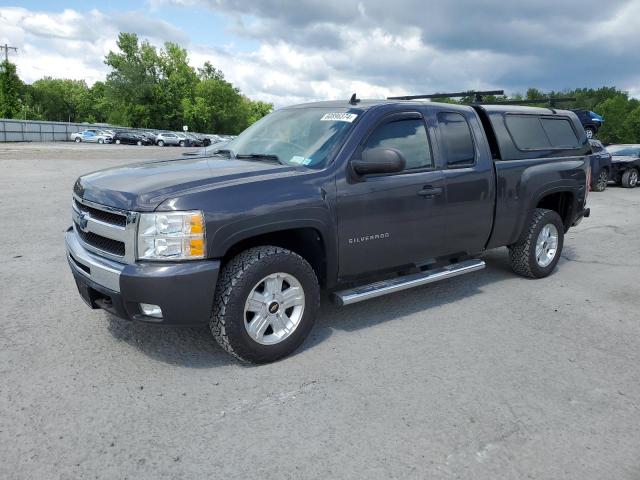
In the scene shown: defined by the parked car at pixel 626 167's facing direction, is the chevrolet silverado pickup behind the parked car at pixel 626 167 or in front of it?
in front

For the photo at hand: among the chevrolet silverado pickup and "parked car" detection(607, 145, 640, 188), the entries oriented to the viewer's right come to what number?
0

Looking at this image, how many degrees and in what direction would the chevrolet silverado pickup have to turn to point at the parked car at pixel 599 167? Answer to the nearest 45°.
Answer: approximately 180°

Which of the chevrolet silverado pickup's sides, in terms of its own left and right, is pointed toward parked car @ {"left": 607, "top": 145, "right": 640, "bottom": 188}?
back

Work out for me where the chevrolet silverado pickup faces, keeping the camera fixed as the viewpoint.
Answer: facing the viewer and to the left of the viewer
